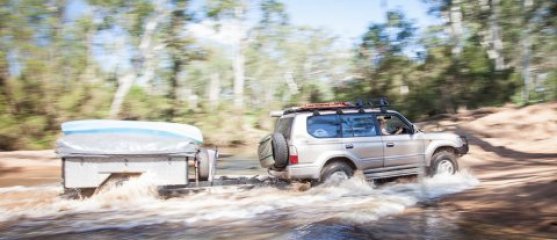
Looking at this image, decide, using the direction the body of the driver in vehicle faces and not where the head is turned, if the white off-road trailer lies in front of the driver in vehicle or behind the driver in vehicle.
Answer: behind

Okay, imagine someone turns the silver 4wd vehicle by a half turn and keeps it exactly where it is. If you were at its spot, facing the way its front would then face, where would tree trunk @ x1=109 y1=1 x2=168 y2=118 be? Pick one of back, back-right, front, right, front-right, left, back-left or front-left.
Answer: right

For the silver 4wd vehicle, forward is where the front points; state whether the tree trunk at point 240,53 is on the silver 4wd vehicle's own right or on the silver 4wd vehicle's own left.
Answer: on the silver 4wd vehicle's own left

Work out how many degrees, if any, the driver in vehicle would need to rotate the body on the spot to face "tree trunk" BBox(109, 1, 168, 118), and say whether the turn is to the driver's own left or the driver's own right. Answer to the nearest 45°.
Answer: approximately 135° to the driver's own left

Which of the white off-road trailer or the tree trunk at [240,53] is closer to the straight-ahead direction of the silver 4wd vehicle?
the tree trunk

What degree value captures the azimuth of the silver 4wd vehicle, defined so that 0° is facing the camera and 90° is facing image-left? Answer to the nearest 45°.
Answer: approximately 225°

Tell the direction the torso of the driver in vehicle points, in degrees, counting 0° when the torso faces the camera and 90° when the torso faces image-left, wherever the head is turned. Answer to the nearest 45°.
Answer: approximately 270°
